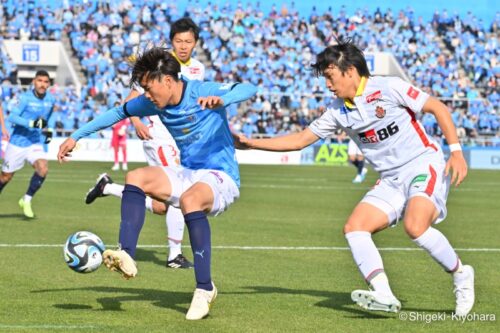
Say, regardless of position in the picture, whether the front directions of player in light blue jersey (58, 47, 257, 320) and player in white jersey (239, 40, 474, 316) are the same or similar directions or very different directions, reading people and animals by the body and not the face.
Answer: same or similar directions

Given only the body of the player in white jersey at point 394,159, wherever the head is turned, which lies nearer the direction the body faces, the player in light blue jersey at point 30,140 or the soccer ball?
the soccer ball

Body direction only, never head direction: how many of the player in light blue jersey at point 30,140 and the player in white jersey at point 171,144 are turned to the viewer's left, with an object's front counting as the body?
0

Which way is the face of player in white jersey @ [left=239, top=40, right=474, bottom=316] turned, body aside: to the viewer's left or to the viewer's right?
to the viewer's left

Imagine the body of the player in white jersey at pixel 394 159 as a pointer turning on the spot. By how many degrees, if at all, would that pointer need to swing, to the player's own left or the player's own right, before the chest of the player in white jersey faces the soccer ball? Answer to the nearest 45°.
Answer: approximately 45° to the player's own right

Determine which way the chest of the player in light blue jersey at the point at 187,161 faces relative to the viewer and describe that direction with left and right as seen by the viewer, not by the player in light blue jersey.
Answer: facing the viewer and to the left of the viewer

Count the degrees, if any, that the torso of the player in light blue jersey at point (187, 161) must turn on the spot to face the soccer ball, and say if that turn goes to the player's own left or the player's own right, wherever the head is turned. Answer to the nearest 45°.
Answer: approximately 45° to the player's own right

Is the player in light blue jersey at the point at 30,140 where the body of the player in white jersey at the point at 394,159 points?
no

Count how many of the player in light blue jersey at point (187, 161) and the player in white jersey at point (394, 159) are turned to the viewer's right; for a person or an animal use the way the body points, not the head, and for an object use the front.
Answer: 0

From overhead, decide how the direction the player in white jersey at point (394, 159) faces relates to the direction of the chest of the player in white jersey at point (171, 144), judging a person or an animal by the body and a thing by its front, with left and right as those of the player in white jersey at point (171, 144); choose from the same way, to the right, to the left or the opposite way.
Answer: to the right

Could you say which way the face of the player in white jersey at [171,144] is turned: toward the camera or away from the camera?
toward the camera

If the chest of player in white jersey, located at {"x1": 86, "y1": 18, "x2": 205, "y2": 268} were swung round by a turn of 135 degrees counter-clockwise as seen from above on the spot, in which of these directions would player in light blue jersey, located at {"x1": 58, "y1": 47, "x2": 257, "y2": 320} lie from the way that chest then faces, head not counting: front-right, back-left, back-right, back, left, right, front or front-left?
back

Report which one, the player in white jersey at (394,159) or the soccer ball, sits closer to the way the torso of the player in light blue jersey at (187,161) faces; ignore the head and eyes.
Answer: the soccer ball
